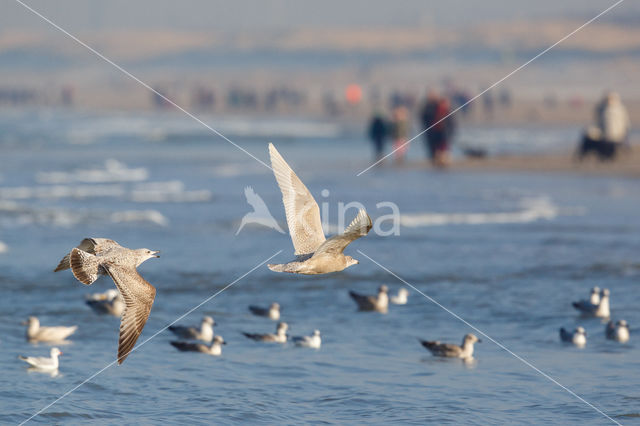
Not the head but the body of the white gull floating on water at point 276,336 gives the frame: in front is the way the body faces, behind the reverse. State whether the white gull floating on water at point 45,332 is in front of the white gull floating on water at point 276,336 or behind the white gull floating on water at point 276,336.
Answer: behind

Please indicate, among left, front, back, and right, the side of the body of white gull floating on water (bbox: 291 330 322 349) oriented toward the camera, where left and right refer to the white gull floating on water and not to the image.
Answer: right

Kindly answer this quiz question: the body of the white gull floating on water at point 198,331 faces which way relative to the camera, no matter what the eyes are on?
to the viewer's right

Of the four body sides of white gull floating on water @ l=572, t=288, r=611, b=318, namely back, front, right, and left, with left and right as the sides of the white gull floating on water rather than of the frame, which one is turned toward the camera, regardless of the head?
right

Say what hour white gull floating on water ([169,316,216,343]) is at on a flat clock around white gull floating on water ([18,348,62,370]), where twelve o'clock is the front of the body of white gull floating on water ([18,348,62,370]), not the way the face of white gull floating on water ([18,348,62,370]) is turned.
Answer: white gull floating on water ([169,316,216,343]) is roughly at 11 o'clock from white gull floating on water ([18,348,62,370]).

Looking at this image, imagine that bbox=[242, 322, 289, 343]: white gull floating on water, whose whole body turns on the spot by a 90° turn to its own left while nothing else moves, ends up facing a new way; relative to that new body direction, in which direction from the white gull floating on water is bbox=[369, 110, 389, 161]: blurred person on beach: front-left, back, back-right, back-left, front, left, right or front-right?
front

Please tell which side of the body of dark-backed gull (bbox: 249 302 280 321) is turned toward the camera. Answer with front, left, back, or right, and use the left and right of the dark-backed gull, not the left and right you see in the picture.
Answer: right

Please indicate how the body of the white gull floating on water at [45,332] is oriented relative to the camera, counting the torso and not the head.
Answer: to the viewer's left

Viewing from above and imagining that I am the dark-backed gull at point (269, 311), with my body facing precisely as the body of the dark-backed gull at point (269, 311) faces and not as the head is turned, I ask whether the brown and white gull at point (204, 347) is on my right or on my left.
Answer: on my right

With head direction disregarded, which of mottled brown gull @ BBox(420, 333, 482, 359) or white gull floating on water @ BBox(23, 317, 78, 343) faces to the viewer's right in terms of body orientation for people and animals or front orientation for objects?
mottled brown gull @ BBox(420, 333, 482, 359)

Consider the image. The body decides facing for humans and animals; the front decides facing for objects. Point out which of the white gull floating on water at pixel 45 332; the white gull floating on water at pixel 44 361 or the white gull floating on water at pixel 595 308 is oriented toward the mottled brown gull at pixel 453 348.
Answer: the white gull floating on water at pixel 44 361

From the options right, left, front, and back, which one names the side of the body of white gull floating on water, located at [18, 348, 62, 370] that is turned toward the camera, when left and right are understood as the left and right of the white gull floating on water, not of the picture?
right

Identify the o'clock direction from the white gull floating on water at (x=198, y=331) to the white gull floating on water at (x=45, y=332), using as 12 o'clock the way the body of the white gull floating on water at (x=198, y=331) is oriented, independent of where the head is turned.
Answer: the white gull floating on water at (x=45, y=332) is roughly at 6 o'clock from the white gull floating on water at (x=198, y=331).

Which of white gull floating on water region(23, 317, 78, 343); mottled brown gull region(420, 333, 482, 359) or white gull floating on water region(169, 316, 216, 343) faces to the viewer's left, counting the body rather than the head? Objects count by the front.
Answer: white gull floating on water region(23, 317, 78, 343)
